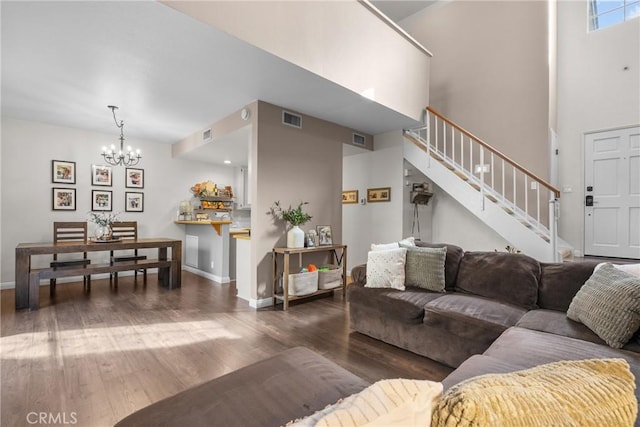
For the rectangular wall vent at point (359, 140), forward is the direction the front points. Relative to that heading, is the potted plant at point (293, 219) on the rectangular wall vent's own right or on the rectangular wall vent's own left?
on the rectangular wall vent's own right

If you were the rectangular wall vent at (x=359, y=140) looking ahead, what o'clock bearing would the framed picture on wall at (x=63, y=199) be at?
The framed picture on wall is roughly at 4 o'clock from the rectangular wall vent.

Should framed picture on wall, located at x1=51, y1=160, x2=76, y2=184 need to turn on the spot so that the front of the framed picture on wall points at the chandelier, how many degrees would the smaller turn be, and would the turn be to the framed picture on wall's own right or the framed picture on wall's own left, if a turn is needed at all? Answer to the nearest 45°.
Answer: approximately 45° to the framed picture on wall's own left

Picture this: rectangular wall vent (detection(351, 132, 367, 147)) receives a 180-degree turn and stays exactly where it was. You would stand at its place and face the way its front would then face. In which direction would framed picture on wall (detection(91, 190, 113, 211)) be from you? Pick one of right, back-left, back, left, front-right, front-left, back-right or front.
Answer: front-left

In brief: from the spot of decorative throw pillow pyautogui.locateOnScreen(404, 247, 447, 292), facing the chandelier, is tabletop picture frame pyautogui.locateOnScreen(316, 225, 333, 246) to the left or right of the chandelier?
right

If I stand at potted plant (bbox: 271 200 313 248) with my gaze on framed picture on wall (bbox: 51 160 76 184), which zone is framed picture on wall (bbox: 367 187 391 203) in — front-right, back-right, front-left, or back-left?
back-right

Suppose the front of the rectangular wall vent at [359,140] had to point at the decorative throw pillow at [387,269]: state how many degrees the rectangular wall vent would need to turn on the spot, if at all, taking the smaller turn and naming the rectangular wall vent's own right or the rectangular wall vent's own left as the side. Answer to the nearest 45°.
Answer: approximately 45° to the rectangular wall vent's own right

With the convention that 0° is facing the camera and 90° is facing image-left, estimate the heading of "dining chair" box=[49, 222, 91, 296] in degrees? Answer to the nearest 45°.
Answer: approximately 0°
